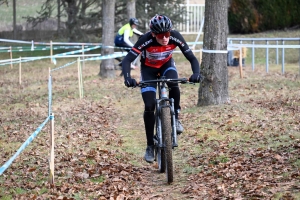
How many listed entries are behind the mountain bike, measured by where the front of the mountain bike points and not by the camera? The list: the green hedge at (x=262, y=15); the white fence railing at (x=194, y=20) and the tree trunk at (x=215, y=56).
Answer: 3

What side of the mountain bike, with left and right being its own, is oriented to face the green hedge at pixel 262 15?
back

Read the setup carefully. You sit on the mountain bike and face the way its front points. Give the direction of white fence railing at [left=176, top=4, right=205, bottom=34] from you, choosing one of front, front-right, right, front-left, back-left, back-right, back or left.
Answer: back

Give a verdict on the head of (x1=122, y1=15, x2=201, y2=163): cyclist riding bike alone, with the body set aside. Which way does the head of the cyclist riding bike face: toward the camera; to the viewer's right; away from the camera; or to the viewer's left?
toward the camera

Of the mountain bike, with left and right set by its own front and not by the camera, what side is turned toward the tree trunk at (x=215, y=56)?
back

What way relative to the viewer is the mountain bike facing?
toward the camera

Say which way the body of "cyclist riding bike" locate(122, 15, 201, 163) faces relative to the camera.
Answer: toward the camera

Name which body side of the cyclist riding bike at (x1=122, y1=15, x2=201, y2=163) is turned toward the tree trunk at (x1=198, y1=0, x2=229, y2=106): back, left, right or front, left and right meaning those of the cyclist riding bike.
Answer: back

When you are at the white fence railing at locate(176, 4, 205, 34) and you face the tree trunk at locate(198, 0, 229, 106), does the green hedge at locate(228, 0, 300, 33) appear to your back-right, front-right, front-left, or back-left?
front-left
